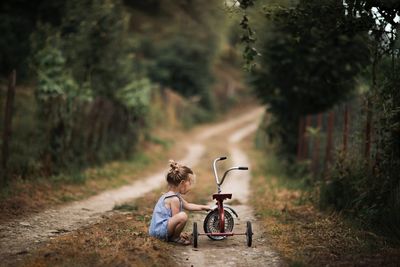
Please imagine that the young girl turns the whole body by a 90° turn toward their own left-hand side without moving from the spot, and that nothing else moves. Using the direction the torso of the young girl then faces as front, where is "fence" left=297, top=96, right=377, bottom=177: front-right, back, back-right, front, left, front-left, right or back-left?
front-right

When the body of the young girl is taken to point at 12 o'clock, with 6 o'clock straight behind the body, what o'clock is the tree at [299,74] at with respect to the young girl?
The tree is roughly at 10 o'clock from the young girl.

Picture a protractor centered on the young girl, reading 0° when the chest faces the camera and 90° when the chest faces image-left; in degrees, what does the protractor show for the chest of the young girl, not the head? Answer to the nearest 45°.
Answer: approximately 270°
